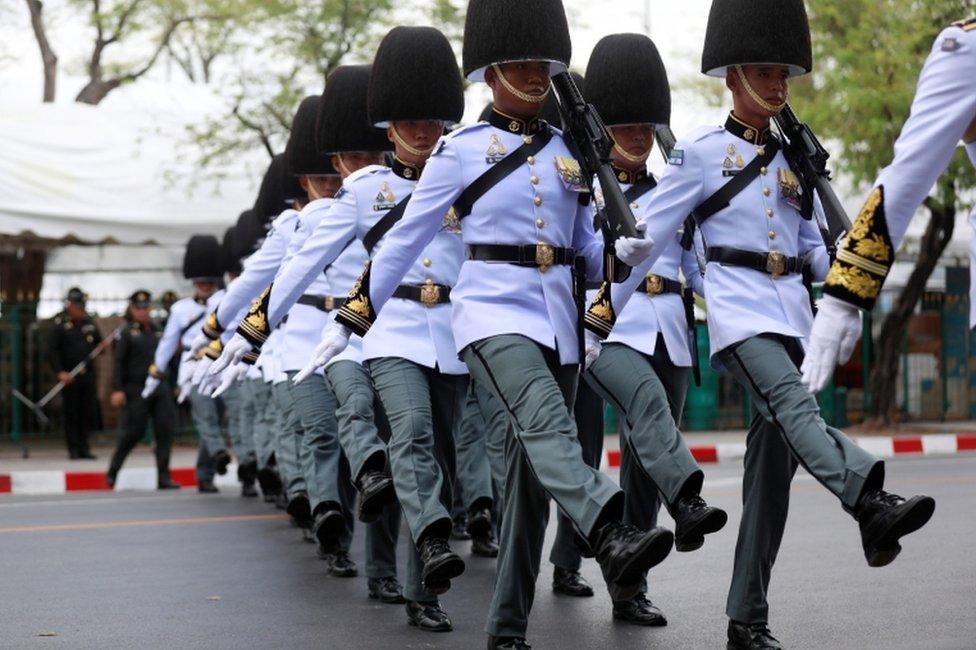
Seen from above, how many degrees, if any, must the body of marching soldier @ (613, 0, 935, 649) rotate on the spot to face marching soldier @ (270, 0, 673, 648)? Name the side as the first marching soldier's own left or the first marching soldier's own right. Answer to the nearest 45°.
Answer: approximately 90° to the first marching soldier's own right

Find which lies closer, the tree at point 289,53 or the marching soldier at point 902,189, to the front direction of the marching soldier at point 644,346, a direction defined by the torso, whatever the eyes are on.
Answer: the marching soldier

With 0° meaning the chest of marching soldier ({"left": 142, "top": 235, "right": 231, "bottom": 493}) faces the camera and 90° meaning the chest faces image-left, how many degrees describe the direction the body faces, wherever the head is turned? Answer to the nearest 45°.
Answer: approximately 315°

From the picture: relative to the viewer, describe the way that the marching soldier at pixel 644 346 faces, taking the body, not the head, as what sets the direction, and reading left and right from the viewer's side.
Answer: facing the viewer and to the right of the viewer

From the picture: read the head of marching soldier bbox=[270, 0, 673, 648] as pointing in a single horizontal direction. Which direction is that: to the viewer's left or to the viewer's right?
to the viewer's right

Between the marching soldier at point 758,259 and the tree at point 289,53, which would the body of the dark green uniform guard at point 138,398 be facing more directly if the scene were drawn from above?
the marching soldier

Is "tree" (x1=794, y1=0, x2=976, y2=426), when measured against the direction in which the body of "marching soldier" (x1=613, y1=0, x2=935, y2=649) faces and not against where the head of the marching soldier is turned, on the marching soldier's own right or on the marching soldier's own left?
on the marching soldier's own left

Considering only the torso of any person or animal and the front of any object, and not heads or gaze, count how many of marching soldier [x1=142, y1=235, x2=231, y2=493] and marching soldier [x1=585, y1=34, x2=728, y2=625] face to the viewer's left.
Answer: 0

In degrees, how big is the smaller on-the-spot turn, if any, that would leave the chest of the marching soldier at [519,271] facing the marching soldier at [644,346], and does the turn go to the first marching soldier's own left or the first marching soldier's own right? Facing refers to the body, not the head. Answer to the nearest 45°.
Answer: approximately 90° to the first marching soldier's own left
